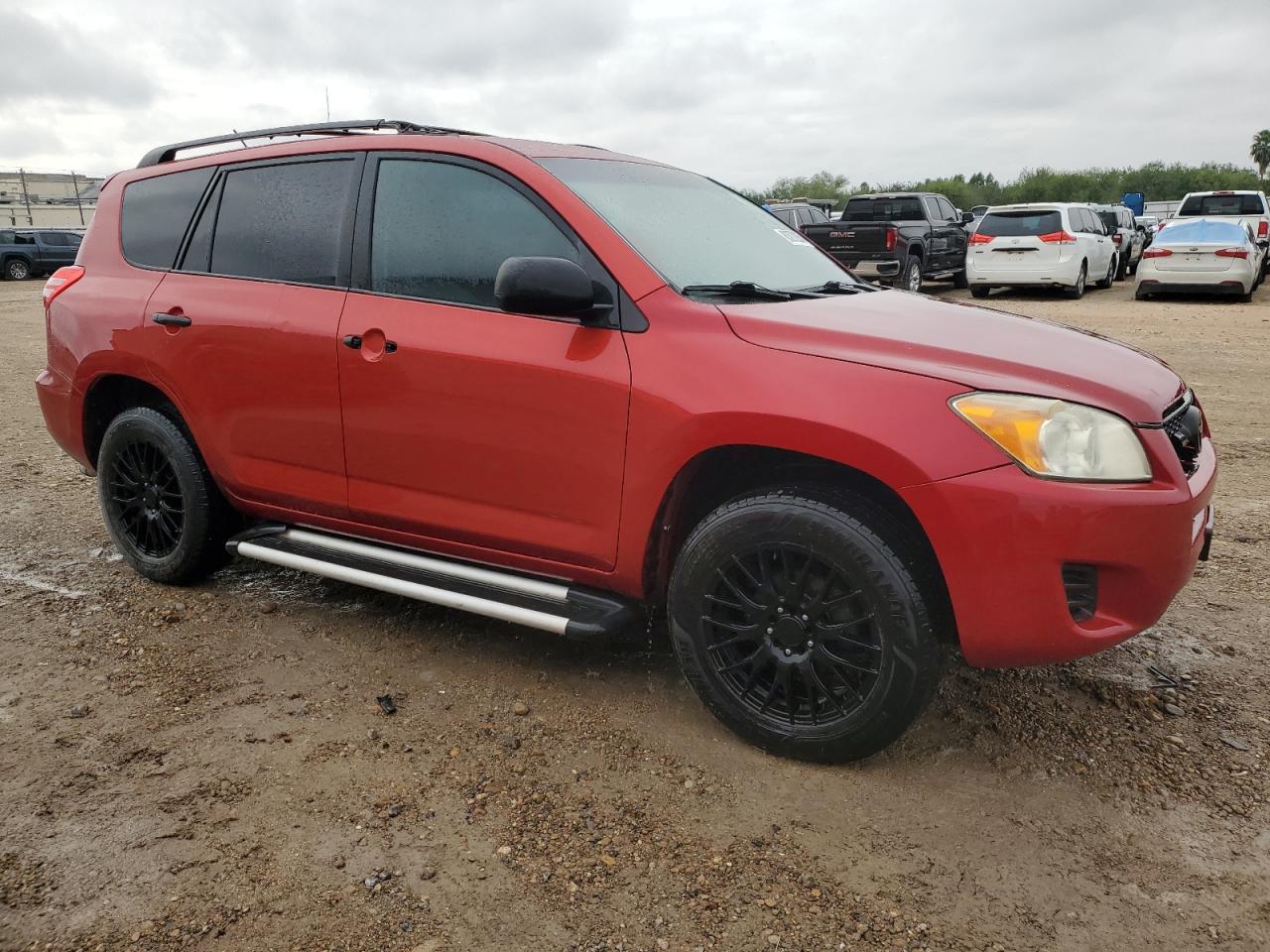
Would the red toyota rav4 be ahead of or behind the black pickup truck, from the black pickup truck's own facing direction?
behind

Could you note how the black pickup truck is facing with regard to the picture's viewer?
facing away from the viewer and to the right of the viewer

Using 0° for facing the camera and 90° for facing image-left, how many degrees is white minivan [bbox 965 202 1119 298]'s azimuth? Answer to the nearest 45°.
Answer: approximately 225°

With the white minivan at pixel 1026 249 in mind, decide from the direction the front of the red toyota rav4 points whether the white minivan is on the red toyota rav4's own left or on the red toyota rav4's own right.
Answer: on the red toyota rav4's own left

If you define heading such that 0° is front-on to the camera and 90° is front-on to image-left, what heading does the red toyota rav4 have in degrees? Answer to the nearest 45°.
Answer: approximately 315°

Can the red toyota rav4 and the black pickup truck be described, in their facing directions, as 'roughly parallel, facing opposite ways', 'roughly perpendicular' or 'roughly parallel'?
roughly perpendicular

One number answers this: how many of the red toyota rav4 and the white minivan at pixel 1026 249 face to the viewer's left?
0

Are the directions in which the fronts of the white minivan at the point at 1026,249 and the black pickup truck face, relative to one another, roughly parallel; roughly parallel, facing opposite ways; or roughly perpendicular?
roughly parallel

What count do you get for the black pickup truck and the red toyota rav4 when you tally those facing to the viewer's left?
0

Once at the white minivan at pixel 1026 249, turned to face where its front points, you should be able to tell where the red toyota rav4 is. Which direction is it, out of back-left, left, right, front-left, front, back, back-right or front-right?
back-right
